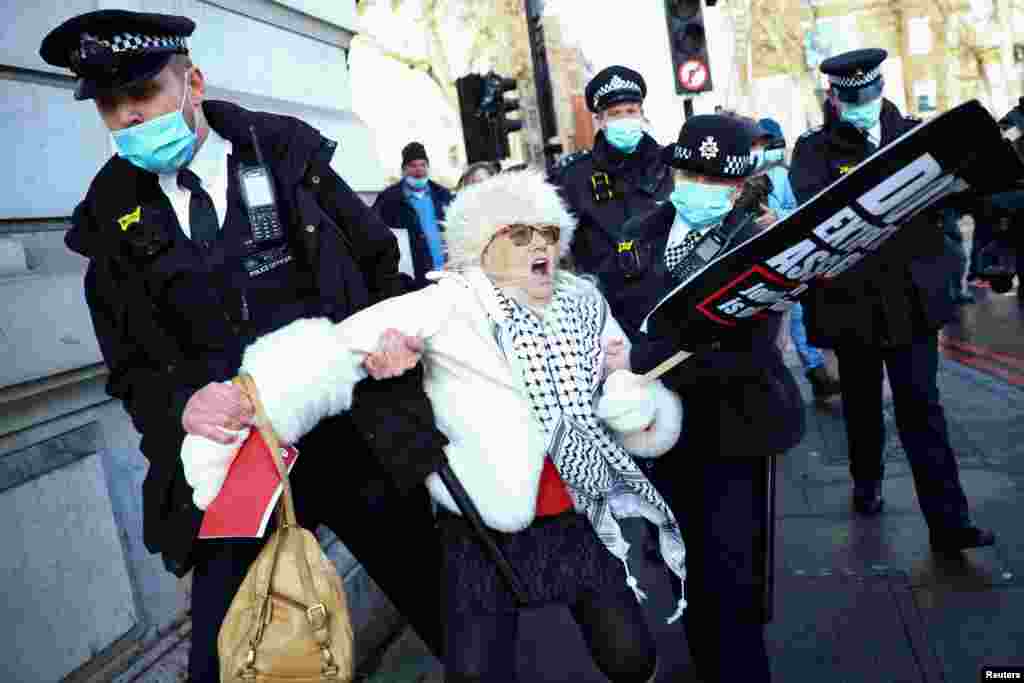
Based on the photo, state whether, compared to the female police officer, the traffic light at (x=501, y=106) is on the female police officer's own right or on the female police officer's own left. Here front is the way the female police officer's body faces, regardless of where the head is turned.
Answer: on the female police officer's own right

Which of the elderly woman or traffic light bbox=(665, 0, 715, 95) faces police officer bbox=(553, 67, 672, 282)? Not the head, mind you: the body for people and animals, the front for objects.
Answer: the traffic light

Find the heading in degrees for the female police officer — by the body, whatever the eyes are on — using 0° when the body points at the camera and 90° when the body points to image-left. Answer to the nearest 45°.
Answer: approximately 45°

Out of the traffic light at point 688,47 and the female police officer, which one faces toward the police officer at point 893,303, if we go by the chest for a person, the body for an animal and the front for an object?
the traffic light

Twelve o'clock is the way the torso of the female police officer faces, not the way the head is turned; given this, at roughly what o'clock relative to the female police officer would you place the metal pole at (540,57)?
The metal pole is roughly at 4 o'clock from the female police officer.

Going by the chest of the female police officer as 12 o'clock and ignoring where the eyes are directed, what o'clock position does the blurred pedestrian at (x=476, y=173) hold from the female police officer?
The blurred pedestrian is roughly at 4 o'clock from the female police officer.

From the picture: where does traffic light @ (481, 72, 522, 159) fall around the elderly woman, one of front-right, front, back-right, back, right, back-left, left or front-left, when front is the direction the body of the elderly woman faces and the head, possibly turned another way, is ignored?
back-left
